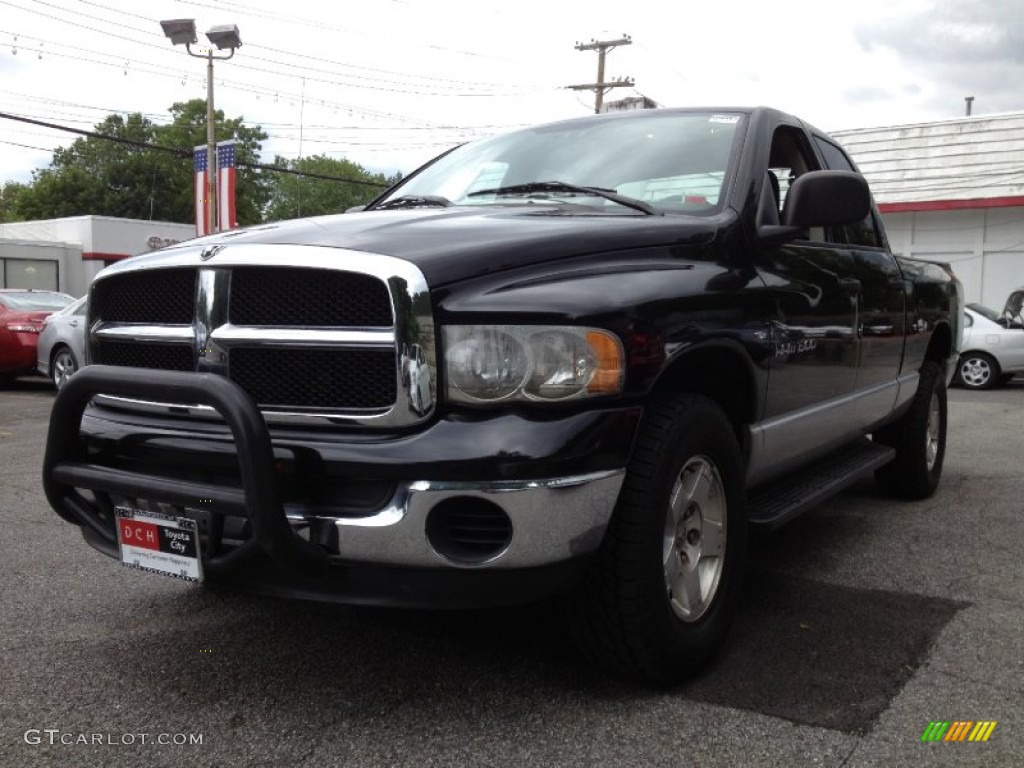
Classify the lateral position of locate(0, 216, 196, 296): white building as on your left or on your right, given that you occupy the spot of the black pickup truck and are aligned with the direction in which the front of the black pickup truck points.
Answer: on your right

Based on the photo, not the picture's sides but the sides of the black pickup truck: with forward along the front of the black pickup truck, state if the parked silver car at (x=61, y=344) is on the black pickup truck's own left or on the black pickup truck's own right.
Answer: on the black pickup truck's own right

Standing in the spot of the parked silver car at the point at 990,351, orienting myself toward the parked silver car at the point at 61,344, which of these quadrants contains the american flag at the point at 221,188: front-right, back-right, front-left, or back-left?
front-right

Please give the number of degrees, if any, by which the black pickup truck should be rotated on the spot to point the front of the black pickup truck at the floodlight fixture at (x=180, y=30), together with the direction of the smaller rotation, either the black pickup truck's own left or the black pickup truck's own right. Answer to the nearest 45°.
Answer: approximately 135° to the black pickup truck's own right

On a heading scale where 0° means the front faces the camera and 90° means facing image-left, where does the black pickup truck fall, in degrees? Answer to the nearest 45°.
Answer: approximately 45°

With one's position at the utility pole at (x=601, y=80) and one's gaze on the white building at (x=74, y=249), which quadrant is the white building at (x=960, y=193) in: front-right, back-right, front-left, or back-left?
back-left

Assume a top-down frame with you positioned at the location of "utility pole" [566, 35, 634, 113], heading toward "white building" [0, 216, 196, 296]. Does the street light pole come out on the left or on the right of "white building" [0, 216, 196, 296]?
left

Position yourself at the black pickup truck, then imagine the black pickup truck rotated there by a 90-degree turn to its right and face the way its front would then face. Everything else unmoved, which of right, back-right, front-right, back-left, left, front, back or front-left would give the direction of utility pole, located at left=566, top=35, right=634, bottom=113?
front-right

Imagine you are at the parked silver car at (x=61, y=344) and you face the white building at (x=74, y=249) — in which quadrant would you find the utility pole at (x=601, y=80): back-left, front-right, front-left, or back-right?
front-right

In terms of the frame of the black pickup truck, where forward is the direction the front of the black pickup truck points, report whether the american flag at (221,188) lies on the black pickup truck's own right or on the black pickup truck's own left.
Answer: on the black pickup truck's own right

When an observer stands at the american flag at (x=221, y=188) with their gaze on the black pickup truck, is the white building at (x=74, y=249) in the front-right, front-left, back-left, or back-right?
back-right

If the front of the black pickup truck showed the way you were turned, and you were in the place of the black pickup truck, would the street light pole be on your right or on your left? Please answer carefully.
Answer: on your right
